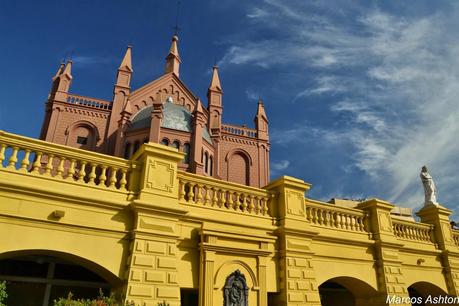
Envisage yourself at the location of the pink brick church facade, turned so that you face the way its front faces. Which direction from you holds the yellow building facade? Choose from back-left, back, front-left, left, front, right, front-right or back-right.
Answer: front

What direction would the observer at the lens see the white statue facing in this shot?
facing the viewer and to the left of the viewer

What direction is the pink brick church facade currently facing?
toward the camera

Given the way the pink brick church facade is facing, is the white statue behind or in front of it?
in front

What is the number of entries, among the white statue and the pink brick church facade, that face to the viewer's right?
0

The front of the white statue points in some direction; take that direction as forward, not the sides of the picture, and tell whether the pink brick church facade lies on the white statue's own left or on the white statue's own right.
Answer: on the white statue's own right
